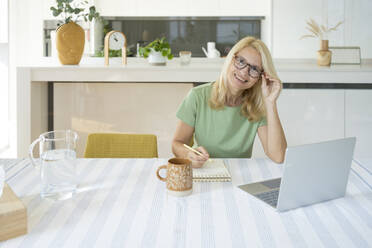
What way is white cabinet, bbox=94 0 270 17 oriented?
toward the camera

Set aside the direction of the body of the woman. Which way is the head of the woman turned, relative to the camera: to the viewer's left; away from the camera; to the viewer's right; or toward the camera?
toward the camera

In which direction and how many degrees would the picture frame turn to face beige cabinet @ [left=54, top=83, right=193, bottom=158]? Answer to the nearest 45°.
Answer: approximately 45° to its right

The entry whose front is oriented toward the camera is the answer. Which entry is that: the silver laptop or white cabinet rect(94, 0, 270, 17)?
the white cabinet

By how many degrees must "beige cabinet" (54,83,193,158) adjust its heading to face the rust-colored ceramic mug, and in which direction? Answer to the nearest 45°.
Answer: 0° — it already faces it

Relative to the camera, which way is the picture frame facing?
toward the camera

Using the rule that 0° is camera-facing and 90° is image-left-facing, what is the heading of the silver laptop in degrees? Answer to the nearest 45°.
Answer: approximately 135°

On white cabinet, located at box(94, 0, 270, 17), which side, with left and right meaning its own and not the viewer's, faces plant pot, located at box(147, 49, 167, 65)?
front

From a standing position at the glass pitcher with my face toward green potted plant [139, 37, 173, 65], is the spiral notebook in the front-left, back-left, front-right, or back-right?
front-right

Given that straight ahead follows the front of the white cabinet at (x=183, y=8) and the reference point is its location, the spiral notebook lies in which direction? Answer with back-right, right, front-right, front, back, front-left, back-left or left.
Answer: front

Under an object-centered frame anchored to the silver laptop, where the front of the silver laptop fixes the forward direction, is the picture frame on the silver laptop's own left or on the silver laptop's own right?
on the silver laptop's own right

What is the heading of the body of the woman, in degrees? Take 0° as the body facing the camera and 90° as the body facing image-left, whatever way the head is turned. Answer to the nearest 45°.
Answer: approximately 0°

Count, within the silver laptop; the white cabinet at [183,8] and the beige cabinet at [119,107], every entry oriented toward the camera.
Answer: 2
